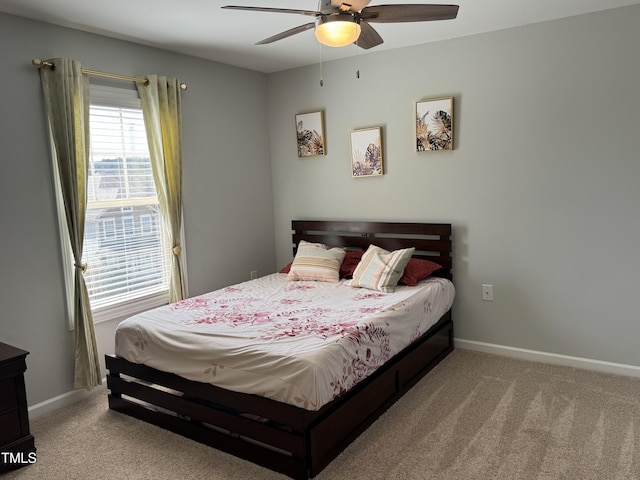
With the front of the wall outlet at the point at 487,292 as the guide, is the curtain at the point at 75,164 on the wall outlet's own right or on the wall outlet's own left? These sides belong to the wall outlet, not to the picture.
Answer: on the wall outlet's own right

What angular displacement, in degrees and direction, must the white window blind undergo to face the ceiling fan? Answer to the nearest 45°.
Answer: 0° — it already faces it

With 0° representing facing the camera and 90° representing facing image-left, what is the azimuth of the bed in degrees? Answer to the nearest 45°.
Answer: approximately 45°

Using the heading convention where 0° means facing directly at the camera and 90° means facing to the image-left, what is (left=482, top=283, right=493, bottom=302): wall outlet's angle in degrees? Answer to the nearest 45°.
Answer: approximately 0°

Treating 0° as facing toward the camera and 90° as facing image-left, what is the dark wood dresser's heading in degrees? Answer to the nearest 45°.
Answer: approximately 315°

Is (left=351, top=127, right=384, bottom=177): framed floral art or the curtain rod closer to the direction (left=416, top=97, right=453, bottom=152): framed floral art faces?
the curtain rod

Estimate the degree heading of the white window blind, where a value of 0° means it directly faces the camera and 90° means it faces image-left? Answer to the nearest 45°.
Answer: approximately 315°

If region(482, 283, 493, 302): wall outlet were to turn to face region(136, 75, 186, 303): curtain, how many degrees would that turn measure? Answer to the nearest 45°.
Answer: approximately 90° to its right

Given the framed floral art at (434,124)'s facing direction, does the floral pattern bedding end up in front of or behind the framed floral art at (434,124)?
in front

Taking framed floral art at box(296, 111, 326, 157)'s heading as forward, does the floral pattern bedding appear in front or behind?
in front

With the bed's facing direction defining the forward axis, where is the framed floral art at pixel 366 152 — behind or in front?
behind
